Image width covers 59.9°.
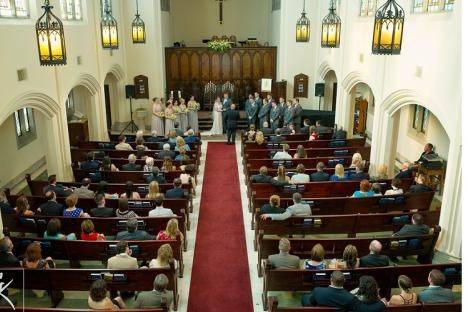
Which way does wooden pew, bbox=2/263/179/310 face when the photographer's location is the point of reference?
facing away from the viewer

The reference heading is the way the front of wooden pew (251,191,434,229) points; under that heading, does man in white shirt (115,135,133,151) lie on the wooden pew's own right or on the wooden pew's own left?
on the wooden pew's own left

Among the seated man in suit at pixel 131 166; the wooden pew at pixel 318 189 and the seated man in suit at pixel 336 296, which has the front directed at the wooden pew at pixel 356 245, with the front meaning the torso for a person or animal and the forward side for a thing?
the seated man in suit at pixel 336 296

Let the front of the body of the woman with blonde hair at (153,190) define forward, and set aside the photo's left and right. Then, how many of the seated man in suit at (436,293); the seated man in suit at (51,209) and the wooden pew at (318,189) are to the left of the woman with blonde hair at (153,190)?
1

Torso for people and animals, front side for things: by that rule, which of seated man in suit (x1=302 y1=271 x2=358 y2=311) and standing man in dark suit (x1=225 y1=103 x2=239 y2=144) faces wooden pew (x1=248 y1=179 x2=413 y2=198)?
the seated man in suit

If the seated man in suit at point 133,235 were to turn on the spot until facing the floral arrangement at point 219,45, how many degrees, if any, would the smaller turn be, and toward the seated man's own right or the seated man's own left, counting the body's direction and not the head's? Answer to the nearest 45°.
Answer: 0° — they already face it

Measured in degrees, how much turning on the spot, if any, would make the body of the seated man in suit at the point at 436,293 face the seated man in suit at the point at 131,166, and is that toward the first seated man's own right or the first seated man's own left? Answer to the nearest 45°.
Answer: approximately 90° to the first seated man's own left

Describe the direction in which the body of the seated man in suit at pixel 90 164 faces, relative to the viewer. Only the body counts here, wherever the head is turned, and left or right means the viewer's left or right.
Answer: facing away from the viewer

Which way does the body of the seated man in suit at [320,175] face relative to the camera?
away from the camera

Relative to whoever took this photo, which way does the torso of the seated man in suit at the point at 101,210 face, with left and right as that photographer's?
facing away from the viewer

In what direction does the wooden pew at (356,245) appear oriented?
away from the camera

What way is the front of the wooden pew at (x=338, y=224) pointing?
away from the camera

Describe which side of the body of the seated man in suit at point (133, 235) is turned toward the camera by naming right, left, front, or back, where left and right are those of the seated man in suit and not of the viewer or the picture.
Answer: back

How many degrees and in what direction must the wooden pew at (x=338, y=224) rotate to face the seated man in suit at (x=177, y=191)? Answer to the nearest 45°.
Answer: approximately 90° to its left

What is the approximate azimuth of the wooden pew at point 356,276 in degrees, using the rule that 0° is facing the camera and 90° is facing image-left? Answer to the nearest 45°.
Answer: approximately 180°

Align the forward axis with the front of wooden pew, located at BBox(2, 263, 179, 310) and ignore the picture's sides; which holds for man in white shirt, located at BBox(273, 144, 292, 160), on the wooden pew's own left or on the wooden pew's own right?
on the wooden pew's own right

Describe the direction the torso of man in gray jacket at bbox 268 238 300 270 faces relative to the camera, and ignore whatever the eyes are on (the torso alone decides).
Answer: away from the camera

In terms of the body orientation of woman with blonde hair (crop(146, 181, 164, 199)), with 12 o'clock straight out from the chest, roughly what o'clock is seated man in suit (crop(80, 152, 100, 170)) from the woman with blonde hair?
The seated man in suit is roughly at 11 o'clock from the woman with blonde hair.

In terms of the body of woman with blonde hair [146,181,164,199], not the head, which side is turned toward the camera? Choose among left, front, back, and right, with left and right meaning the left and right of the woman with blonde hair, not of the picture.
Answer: back
